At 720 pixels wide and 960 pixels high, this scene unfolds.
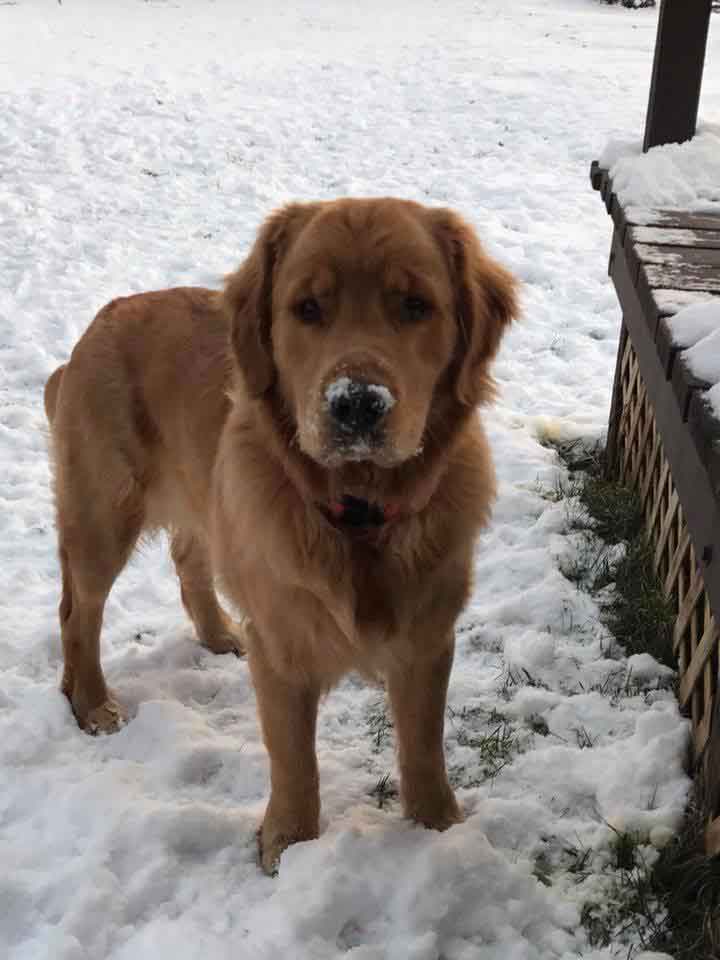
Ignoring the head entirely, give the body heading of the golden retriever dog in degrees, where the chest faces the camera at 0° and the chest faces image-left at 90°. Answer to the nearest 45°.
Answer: approximately 315°

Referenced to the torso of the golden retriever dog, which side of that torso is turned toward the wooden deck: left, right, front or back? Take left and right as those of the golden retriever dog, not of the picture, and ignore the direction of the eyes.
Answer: left
